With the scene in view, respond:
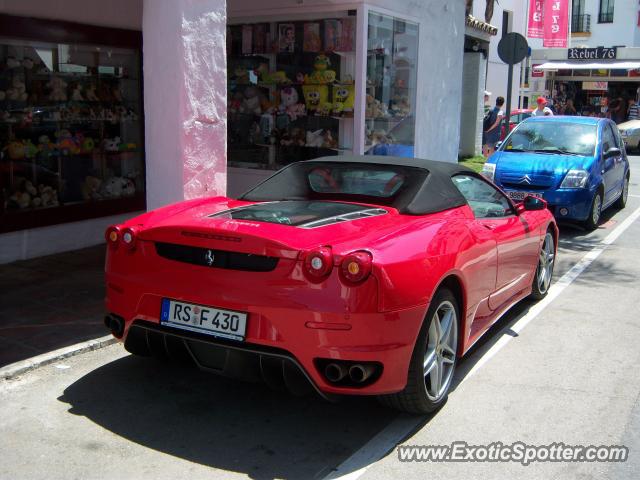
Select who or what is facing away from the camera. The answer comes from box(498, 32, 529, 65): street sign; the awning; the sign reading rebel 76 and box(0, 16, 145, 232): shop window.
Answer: the street sign

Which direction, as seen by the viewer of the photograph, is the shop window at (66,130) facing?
facing the viewer and to the right of the viewer

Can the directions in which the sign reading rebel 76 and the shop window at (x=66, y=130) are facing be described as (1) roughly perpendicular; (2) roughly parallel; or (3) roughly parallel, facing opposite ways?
roughly perpendicular

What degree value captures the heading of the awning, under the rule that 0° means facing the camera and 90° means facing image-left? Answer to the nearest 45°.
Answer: approximately 0°

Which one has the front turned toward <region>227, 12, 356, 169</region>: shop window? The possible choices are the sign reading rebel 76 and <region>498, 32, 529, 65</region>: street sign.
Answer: the sign reading rebel 76

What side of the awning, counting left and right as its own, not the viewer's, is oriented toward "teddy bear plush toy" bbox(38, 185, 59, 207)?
front

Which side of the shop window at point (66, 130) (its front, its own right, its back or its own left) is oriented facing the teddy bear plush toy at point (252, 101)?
left

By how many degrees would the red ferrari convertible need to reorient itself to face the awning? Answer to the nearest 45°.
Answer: approximately 45° to its left

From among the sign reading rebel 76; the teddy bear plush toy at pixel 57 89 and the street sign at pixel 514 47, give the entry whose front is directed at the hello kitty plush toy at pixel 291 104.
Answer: the sign reading rebel 76

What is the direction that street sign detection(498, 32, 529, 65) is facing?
away from the camera

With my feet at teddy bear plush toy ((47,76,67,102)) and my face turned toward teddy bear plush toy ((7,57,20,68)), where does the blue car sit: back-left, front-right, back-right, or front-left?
back-left
